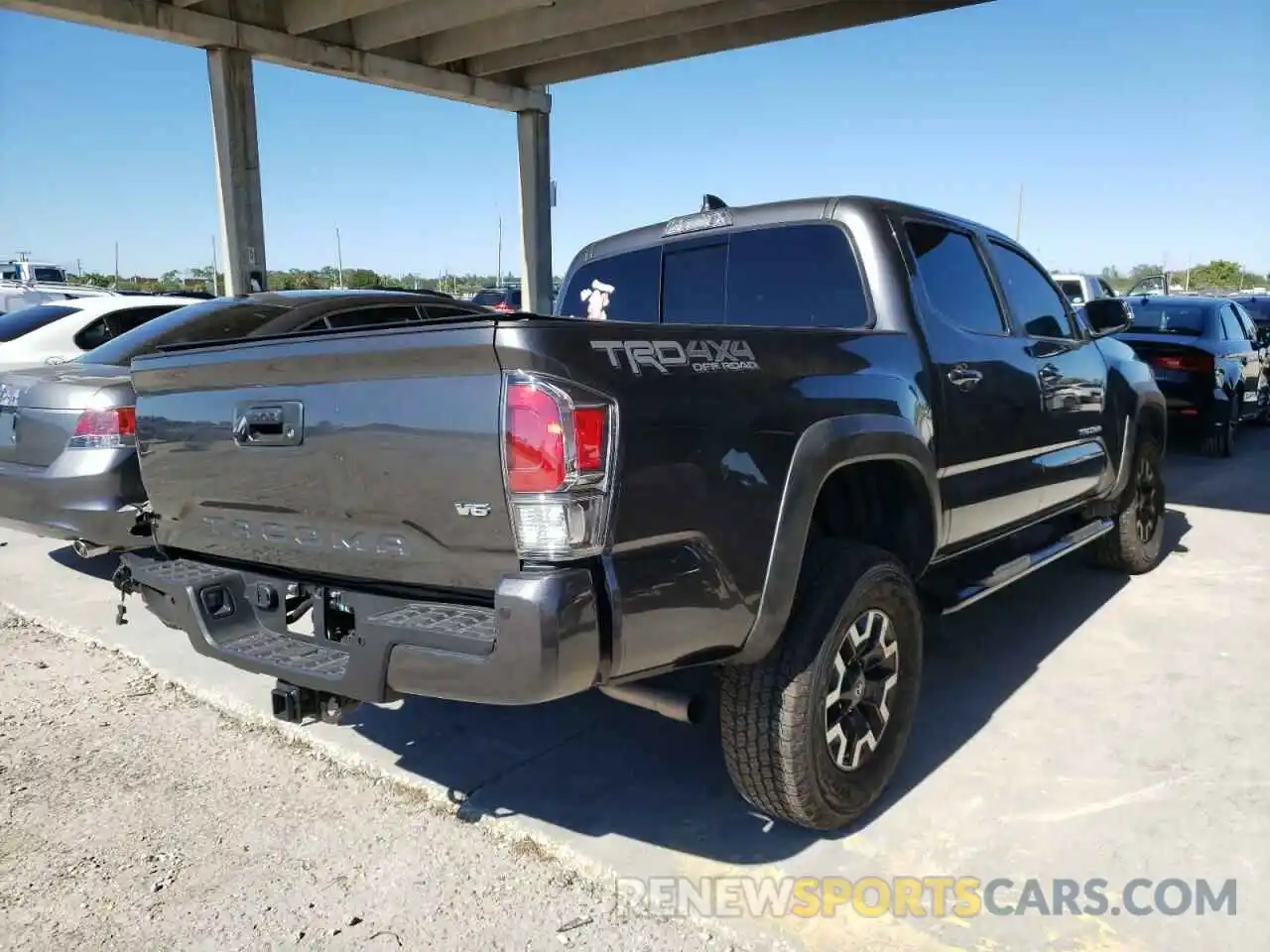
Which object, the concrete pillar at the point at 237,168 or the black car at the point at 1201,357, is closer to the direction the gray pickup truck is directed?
the black car

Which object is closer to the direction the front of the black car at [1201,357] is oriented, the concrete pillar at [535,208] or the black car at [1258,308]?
the black car

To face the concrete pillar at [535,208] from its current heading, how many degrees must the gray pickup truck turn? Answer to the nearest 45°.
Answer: approximately 45° to its left

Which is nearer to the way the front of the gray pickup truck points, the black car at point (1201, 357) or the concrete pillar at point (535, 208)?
the black car

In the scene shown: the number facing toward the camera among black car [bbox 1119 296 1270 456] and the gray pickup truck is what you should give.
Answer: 0

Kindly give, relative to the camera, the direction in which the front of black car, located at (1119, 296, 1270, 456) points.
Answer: facing away from the viewer and to the right of the viewer

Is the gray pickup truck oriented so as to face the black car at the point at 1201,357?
yes

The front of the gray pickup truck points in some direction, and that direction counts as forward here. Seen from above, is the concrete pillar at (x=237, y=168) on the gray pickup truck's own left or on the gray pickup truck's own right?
on the gray pickup truck's own left

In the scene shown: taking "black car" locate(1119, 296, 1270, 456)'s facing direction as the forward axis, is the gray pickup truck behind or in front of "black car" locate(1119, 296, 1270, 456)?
behind

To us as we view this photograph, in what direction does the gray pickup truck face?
facing away from the viewer and to the right of the viewer

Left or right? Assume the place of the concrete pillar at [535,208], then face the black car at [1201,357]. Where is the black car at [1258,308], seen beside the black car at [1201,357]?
left
